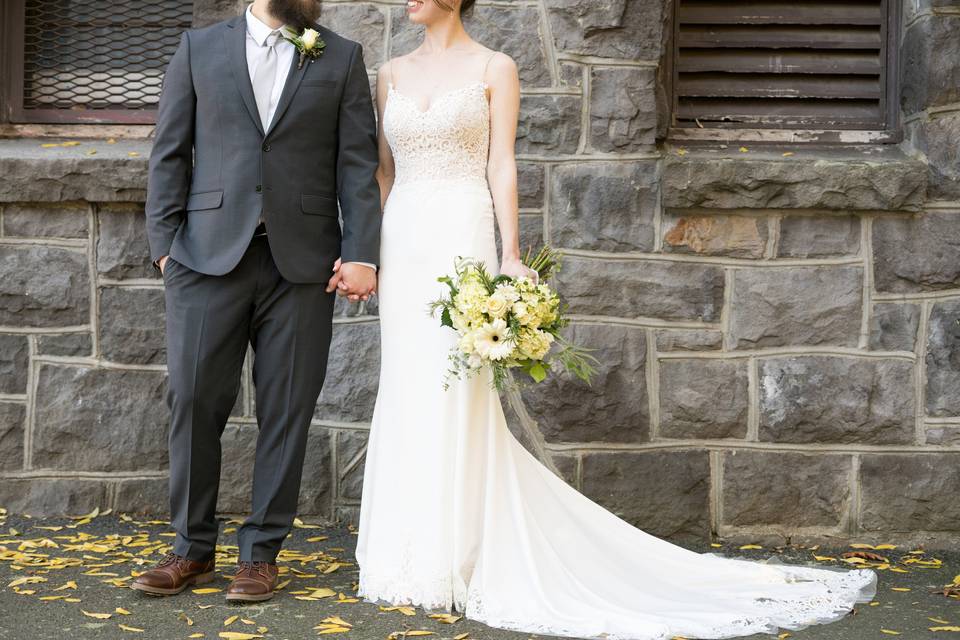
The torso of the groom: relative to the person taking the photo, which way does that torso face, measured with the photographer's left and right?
facing the viewer

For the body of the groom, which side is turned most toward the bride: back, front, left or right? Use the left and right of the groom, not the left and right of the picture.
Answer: left
